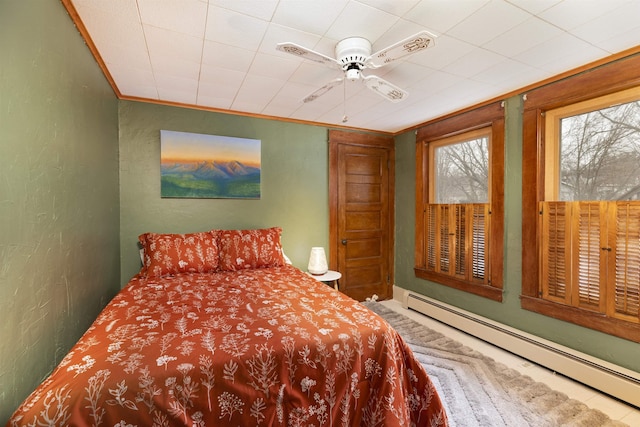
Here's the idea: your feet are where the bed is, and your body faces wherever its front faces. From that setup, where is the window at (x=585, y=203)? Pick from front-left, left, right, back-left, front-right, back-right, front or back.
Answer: left

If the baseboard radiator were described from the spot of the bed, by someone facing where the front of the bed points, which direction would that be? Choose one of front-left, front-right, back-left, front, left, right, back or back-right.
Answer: left

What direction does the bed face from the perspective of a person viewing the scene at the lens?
facing the viewer

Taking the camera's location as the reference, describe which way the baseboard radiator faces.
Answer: facing the viewer and to the left of the viewer

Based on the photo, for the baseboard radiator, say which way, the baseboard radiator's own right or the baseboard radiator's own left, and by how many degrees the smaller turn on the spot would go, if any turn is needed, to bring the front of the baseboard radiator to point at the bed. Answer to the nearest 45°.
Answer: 0° — it already faces it

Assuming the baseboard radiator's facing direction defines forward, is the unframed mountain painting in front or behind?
in front

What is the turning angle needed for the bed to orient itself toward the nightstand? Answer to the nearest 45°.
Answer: approximately 135° to its left

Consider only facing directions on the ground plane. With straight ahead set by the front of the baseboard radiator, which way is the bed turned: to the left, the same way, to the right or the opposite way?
to the left

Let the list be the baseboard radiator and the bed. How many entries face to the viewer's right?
0

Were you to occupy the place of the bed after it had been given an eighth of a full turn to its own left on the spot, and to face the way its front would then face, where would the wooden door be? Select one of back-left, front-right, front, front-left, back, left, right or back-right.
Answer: left

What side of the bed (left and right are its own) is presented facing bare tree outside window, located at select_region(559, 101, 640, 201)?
left

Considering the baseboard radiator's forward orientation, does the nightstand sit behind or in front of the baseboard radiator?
in front

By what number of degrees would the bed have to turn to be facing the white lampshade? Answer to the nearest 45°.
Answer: approximately 135° to its left
